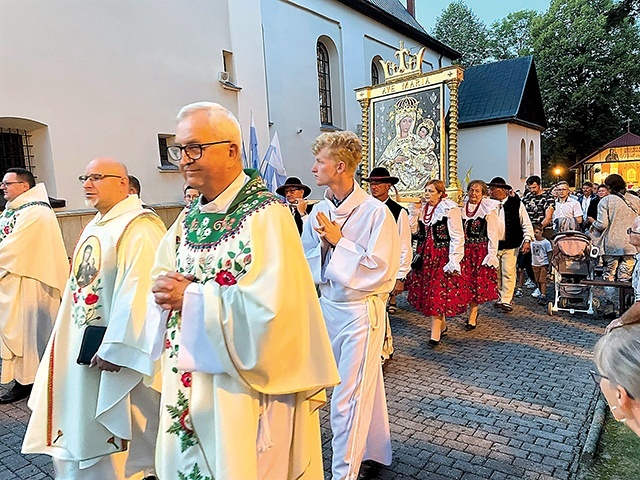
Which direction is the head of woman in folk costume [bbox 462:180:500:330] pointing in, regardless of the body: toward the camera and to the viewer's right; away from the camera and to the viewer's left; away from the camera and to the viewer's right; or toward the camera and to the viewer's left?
toward the camera and to the viewer's left

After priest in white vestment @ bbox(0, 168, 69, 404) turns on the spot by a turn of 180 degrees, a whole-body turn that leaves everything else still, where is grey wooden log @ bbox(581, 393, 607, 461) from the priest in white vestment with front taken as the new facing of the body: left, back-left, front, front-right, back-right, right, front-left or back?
front-right

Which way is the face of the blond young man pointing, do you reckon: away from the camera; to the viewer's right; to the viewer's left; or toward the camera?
to the viewer's left

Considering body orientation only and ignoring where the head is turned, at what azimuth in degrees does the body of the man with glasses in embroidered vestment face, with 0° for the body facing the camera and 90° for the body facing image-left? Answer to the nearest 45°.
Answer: approximately 45°

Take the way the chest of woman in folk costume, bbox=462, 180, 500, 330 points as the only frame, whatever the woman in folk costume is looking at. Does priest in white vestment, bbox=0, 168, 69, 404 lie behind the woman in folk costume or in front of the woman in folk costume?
in front

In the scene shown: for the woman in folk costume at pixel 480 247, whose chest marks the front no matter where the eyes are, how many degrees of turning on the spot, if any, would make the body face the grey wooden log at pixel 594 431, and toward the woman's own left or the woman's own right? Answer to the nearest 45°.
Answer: approximately 45° to the woman's own left

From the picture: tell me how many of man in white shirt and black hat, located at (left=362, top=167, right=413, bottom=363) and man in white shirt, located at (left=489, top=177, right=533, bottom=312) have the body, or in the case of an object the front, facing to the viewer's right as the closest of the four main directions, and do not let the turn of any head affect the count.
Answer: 0

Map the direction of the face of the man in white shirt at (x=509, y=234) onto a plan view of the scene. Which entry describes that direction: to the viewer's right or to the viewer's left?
to the viewer's left

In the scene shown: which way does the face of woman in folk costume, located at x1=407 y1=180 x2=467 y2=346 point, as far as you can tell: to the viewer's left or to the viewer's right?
to the viewer's left
